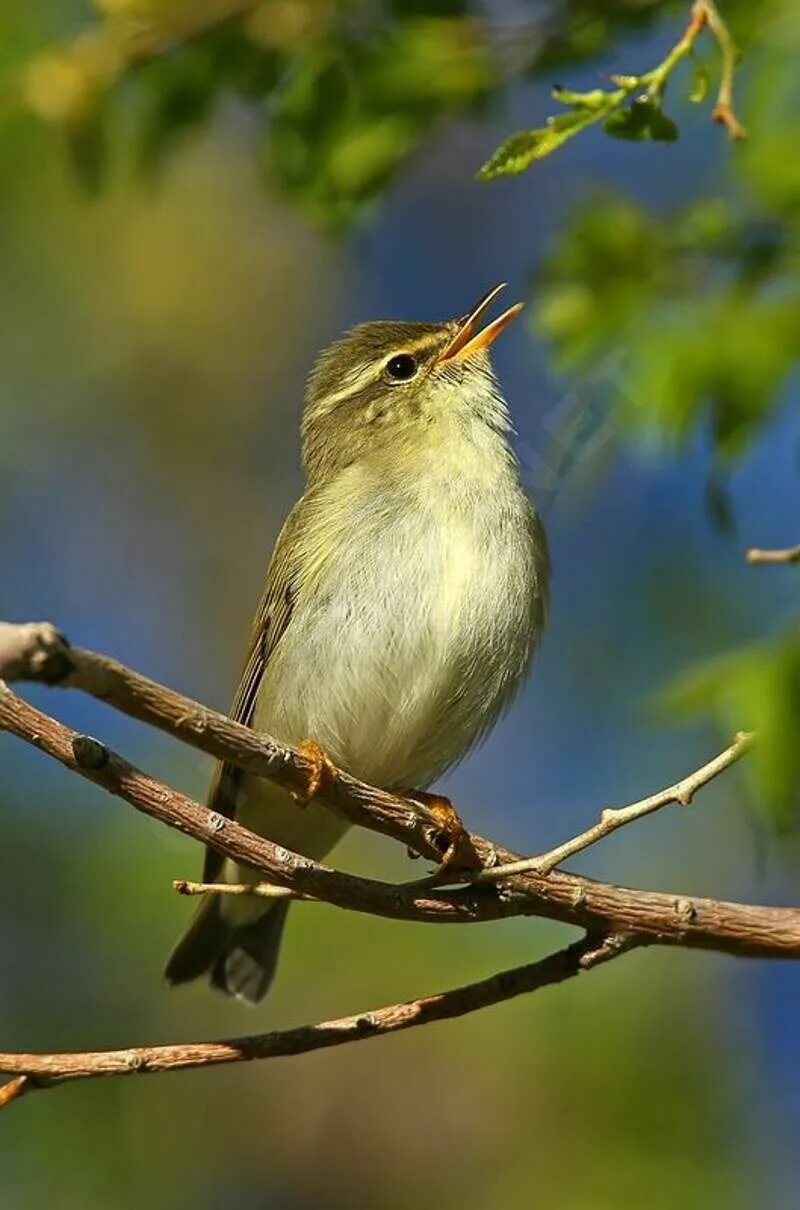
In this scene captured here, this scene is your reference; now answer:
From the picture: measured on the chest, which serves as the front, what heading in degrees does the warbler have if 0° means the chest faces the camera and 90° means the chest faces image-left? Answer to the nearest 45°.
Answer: approximately 315°
